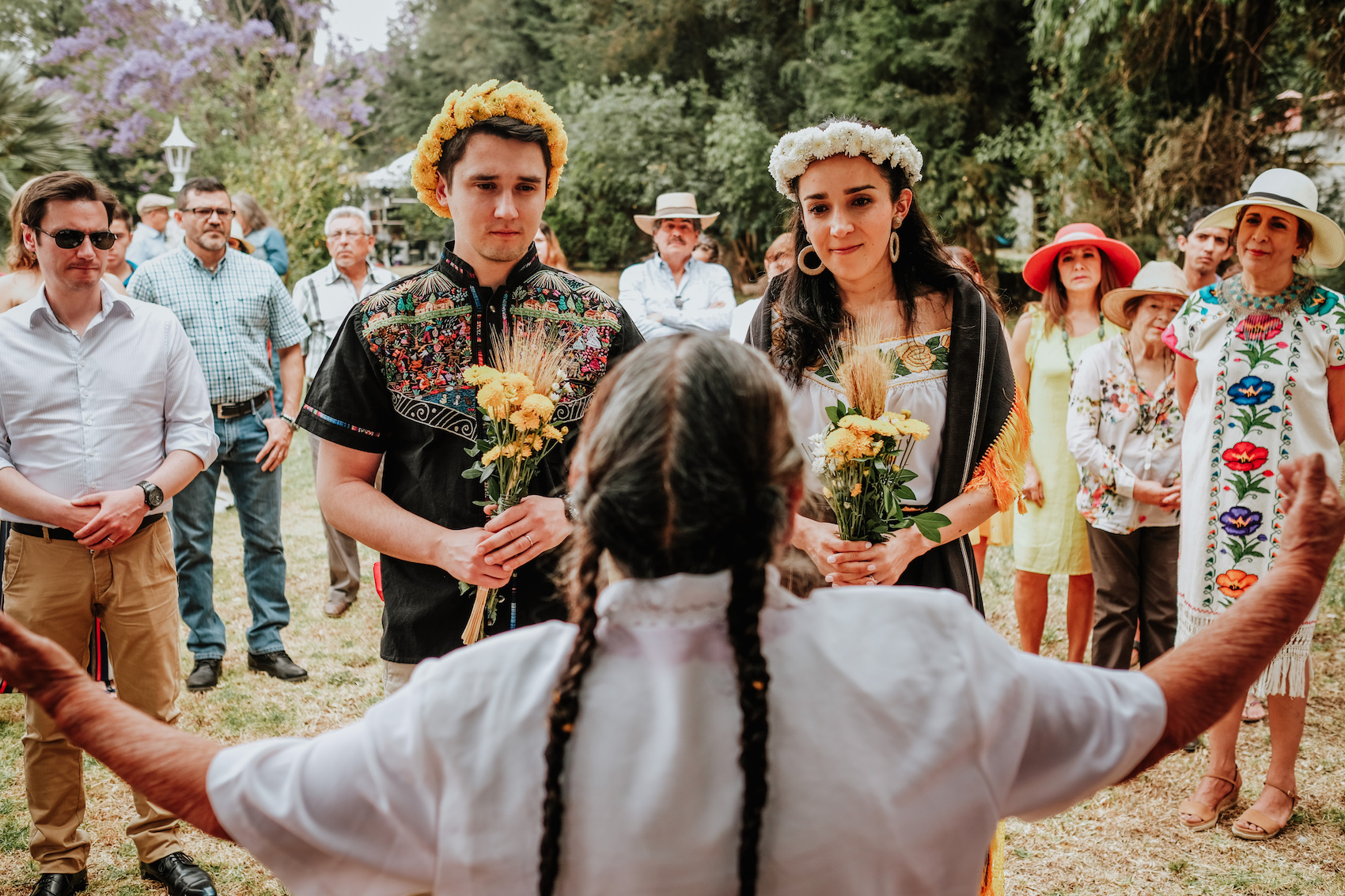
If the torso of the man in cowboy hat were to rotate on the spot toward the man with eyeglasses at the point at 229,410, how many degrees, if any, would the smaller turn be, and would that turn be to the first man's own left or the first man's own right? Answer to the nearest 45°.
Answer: approximately 45° to the first man's own right

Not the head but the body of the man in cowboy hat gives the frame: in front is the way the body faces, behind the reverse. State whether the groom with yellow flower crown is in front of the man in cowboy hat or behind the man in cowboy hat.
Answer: in front

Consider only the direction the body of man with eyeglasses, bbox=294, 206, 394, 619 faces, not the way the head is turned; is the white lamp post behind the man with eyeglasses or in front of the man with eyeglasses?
behind

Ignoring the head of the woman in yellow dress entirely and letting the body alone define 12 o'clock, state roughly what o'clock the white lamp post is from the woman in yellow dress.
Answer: The white lamp post is roughly at 4 o'clock from the woman in yellow dress.

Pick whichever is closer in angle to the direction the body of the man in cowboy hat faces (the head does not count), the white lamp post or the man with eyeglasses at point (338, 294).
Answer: the man with eyeglasses

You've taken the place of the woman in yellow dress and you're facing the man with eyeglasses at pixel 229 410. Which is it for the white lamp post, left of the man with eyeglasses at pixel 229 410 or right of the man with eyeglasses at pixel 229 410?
right

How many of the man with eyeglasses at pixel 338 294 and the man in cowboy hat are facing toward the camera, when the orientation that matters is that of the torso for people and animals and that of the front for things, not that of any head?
2

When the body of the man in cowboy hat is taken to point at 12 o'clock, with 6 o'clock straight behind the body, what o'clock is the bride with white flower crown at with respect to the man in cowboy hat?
The bride with white flower crown is roughly at 12 o'clock from the man in cowboy hat.

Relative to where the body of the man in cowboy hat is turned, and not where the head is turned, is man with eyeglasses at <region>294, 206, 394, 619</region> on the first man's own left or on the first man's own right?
on the first man's own right

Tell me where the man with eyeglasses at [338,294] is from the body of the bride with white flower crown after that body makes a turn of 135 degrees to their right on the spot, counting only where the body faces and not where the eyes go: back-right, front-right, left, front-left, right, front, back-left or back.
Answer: front-left
